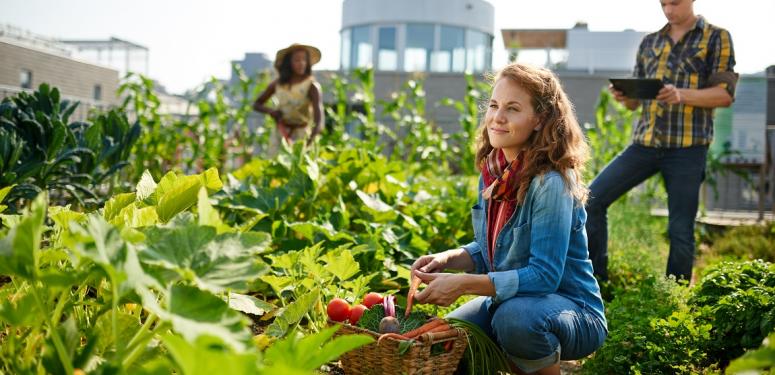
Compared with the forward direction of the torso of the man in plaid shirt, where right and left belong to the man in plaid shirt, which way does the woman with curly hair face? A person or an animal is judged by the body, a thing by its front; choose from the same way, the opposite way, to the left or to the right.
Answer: the same way

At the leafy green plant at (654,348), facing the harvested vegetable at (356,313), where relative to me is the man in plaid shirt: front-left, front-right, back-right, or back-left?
back-right

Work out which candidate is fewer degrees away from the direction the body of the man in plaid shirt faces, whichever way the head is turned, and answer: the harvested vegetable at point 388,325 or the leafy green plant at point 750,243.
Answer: the harvested vegetable

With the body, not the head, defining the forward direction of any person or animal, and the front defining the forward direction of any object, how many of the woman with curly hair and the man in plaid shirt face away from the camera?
0

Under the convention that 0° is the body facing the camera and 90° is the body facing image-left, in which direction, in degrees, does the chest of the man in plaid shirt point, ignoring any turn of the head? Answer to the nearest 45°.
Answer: approximately 45°

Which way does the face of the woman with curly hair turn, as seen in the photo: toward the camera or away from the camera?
toward the camera

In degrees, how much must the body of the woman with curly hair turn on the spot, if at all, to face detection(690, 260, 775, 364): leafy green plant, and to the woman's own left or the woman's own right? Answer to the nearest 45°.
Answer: approximately 180°

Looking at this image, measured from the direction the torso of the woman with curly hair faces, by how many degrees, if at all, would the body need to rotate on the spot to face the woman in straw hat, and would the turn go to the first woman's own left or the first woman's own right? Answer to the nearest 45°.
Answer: approximately 90° to the first woman's own right

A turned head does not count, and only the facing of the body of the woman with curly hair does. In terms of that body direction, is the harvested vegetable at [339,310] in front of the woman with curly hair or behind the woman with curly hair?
in front

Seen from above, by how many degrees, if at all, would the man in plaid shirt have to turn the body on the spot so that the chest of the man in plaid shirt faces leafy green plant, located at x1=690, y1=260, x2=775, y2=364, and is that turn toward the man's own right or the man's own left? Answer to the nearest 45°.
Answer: approximately 45° to the man's own left

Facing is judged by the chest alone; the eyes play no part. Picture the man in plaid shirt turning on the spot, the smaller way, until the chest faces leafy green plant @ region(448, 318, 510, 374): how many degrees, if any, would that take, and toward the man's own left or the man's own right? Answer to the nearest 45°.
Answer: approximately 45° to the man's own left

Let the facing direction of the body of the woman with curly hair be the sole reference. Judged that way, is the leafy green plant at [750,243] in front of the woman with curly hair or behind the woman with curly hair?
behind

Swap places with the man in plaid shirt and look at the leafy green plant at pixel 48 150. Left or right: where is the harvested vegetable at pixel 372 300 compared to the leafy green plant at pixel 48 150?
left

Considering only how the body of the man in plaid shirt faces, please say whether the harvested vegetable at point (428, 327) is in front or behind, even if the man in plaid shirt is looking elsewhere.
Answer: in front

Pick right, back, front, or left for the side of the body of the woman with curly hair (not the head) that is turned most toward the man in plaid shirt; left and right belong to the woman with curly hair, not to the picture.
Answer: back

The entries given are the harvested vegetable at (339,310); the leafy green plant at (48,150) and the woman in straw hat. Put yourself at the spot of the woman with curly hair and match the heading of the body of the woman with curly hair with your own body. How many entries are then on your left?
0

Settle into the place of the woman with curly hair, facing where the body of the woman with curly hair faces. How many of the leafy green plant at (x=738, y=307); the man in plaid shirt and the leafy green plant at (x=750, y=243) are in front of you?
0

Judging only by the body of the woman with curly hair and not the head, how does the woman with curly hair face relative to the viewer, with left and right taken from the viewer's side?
facing the viewer and to the left of the viewer
